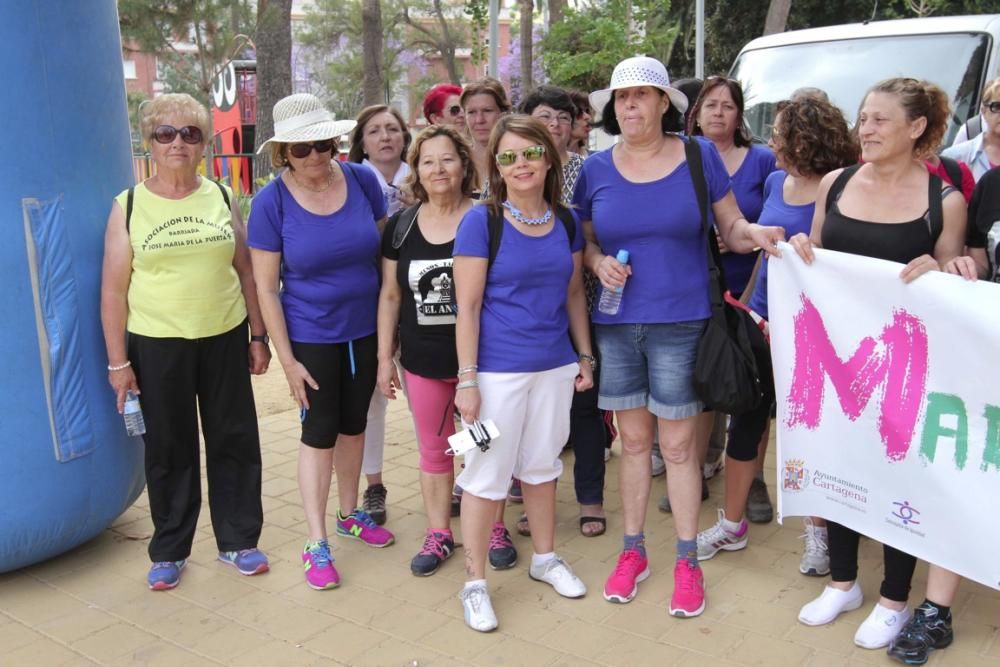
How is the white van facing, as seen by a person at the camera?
facing the viewer and to the left of the viewer

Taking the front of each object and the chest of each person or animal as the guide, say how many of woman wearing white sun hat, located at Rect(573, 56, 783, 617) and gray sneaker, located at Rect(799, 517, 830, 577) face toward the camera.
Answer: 2

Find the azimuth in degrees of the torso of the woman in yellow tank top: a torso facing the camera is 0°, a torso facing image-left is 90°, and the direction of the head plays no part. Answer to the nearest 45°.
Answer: approximately 0°

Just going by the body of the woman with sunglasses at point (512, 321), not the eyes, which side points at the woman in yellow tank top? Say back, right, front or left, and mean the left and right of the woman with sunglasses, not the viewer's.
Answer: right

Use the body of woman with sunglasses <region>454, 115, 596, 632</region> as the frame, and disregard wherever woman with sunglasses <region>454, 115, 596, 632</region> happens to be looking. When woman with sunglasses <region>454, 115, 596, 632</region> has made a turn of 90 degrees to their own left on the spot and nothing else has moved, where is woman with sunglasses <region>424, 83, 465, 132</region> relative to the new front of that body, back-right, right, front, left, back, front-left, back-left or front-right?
left

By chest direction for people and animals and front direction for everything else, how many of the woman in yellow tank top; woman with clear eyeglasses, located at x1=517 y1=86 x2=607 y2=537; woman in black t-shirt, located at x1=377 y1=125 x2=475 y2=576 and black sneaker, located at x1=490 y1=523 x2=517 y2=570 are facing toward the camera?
4

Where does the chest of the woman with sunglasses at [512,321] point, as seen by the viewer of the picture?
toward the camera

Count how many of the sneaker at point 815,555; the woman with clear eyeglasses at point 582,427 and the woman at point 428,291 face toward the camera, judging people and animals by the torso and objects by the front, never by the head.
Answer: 3

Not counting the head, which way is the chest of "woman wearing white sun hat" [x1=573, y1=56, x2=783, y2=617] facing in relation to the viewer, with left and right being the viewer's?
facing the viewer

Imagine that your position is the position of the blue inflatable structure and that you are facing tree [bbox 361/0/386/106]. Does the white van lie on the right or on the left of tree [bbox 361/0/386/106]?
right

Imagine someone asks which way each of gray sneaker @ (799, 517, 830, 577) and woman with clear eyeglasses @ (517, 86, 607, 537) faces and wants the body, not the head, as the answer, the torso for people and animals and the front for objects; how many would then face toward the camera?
2

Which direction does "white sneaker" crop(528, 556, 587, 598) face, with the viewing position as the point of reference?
facing the viewer and to the right of the viewer

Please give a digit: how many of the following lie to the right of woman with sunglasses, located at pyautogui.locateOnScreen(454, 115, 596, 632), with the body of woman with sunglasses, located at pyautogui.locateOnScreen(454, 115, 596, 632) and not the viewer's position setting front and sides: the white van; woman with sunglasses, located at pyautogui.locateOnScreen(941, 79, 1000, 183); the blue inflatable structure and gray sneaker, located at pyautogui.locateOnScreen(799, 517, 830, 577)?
1
